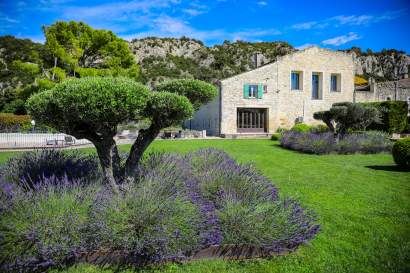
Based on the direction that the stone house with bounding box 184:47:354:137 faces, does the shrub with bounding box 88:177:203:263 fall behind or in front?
in front

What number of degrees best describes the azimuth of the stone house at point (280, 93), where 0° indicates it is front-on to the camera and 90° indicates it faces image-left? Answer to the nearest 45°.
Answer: approximately 0°

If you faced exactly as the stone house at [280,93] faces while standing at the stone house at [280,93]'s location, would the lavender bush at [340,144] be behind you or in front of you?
in front

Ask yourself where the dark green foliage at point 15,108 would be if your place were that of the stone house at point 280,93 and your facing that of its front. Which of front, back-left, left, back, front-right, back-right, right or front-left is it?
right

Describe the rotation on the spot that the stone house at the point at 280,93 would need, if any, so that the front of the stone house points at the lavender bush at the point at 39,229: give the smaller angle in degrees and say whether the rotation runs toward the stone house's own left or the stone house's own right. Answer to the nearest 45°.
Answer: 0° — it already faces it

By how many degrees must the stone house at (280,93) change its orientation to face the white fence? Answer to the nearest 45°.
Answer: approximately 45° to its right

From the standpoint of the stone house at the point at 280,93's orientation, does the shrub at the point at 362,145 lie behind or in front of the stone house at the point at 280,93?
in front

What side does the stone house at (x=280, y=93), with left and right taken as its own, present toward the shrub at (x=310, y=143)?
front

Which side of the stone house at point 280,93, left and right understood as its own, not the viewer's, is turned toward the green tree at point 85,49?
right

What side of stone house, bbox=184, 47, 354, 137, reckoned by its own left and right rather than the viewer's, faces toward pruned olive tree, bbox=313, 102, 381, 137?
front

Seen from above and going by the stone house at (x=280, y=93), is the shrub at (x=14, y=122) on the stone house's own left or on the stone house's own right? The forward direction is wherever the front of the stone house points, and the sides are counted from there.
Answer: on the stone house's own right

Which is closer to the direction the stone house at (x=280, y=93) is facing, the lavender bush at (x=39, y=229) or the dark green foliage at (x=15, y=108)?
the lavender bush
